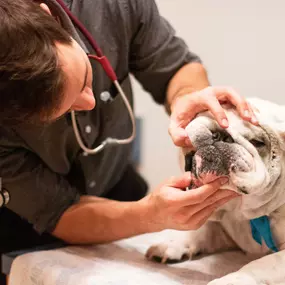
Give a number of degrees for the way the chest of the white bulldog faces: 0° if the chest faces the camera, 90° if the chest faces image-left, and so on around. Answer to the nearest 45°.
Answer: approximately 45°

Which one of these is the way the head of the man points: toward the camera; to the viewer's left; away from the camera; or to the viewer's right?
to the viewer's right

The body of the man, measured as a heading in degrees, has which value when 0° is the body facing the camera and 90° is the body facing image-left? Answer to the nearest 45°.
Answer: approximately 315°
